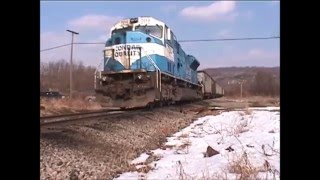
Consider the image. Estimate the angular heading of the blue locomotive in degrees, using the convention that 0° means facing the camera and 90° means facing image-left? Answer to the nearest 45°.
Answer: approximately 45°
